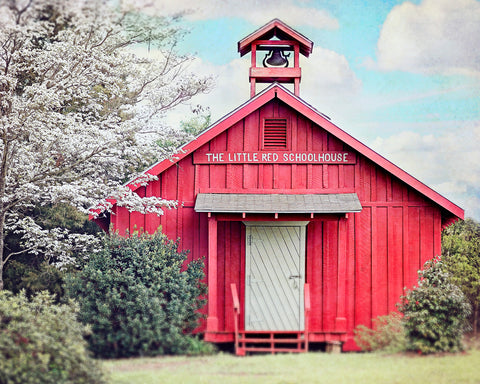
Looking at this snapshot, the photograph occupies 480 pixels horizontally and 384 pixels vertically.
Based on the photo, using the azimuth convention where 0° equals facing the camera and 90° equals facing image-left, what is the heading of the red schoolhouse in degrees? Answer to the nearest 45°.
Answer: approximately 0°

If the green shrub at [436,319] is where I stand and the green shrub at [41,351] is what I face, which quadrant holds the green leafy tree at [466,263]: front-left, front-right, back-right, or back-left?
back-right

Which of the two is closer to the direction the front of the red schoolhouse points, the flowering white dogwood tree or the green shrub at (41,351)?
the green shrub

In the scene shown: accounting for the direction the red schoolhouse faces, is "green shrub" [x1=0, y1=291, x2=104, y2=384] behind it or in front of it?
in front

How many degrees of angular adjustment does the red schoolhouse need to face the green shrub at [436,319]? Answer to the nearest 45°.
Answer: approximately 45° to its left

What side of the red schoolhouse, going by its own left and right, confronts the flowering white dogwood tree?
right

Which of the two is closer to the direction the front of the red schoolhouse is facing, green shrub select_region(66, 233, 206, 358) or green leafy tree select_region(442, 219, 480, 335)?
the green shrub
